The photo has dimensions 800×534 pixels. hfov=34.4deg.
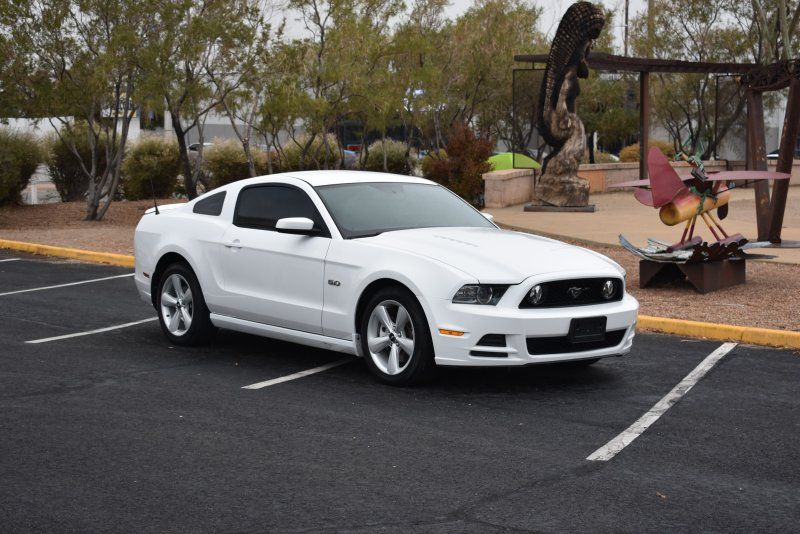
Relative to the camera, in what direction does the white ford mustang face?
facing the viewer and to the right of the viewer

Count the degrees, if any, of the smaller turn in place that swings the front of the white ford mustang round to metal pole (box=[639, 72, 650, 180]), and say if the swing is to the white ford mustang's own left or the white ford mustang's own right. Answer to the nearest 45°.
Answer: approximately 135° to the white ford mustang's own left

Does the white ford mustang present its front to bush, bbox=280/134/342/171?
no

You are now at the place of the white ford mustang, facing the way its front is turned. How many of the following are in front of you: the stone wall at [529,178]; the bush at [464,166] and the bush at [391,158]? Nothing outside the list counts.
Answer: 0

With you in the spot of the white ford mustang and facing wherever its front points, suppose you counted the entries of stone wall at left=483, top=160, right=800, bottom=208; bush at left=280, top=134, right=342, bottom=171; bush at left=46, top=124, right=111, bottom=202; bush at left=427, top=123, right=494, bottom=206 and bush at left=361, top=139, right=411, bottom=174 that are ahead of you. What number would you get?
0

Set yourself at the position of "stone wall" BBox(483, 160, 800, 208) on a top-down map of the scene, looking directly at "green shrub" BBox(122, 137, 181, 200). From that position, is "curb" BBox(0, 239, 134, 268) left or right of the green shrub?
left

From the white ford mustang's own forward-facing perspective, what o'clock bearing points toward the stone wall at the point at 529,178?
The stone wall is roughly at 8 o'clock from the white ford mustang.

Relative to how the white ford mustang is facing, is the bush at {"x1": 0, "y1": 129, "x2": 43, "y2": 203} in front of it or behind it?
behind

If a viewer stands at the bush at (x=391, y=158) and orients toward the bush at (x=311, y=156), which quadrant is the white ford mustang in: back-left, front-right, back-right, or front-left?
front-left

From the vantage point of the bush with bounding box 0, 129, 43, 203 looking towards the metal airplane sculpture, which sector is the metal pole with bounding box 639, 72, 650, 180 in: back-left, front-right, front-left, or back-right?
front-left

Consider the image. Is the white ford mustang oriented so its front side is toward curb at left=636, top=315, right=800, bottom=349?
no

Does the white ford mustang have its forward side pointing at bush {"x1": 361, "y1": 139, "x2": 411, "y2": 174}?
no

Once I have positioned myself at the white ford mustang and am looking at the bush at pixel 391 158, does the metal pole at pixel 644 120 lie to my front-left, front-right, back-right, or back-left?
front-right

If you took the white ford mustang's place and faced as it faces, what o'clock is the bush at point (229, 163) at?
The bush is roughly at 7 o'clock from the white ford mustang.
